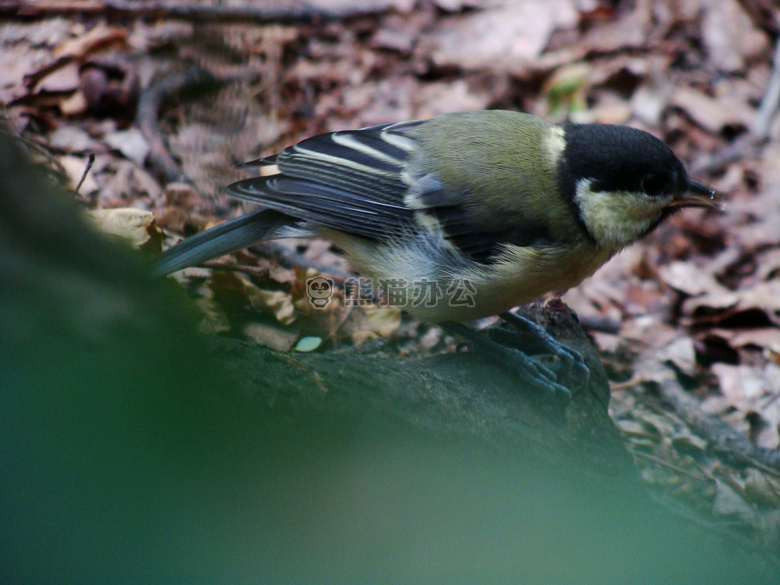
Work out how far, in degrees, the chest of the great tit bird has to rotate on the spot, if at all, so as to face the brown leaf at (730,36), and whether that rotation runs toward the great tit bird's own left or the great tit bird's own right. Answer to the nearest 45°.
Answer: approximately 45° to the great tit bird's own left

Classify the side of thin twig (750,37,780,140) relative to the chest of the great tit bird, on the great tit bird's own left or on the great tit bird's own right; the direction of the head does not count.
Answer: on the great tit bird's own left

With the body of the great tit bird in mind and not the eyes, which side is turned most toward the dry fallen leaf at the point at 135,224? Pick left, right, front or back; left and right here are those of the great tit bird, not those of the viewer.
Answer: back

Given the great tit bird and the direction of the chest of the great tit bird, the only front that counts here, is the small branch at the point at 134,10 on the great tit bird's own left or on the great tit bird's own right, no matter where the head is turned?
on the great tit bird's own left

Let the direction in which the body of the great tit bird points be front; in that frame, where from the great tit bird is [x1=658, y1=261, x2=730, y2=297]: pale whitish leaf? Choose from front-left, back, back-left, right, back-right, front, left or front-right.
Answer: front-left

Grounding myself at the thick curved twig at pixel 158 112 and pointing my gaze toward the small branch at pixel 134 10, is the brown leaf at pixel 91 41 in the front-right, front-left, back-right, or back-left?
front-left

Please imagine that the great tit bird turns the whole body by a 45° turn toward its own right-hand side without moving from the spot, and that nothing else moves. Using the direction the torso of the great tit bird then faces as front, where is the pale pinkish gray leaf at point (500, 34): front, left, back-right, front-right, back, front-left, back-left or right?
back-left

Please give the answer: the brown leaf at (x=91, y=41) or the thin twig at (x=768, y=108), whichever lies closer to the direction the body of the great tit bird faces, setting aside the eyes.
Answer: the thin twig

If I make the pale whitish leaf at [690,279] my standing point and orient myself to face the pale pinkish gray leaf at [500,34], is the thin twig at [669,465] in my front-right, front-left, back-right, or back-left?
back-left

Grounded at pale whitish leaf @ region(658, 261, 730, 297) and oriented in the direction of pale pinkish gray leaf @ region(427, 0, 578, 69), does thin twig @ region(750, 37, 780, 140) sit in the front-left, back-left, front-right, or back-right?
front-right

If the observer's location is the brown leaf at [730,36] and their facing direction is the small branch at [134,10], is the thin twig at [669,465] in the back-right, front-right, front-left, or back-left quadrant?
front-left

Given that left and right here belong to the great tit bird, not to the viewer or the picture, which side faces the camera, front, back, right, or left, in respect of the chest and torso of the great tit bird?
right

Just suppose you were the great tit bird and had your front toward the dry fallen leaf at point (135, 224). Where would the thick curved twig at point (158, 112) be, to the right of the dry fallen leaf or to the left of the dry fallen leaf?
right

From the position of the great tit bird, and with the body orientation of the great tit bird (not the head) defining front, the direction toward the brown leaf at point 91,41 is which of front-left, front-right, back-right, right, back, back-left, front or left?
back-left
